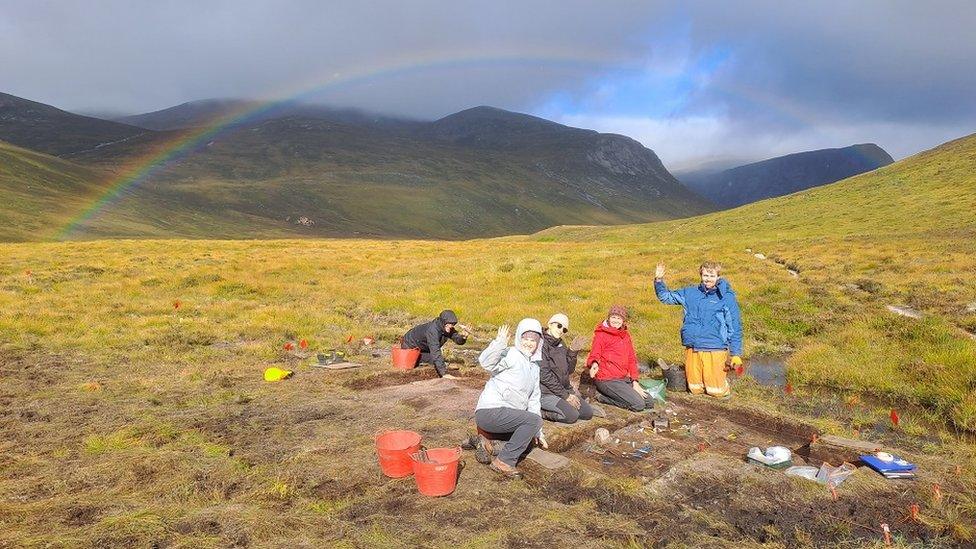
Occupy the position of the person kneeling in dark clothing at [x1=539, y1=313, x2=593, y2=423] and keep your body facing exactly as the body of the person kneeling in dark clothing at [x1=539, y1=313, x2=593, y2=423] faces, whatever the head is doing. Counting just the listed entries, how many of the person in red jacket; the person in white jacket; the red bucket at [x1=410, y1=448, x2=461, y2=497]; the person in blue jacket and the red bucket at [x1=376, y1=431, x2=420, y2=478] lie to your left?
2

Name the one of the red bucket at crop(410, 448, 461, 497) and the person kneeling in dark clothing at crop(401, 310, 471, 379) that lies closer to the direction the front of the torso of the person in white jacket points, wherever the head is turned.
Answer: the red bucket

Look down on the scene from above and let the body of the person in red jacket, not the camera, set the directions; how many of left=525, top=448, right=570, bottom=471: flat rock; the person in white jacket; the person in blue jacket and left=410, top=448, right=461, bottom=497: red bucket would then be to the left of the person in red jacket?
1

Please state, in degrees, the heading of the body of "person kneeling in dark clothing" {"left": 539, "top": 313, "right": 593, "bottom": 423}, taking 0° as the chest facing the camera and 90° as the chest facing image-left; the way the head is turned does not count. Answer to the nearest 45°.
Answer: approximately 315°

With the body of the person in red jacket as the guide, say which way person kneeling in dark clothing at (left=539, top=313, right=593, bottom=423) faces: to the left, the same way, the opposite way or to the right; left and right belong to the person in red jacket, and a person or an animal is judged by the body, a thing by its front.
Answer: the same way

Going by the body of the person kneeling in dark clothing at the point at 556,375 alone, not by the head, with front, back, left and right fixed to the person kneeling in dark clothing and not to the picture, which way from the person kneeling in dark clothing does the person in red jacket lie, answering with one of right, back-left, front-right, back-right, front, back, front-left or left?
left

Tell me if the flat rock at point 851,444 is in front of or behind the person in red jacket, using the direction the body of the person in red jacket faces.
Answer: in front

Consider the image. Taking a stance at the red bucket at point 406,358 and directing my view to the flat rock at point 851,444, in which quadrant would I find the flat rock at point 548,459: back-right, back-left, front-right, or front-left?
front-right

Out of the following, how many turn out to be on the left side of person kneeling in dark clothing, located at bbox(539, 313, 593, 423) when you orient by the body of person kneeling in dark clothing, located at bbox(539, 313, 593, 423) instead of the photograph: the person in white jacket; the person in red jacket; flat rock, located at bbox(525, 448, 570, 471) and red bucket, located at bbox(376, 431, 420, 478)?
1

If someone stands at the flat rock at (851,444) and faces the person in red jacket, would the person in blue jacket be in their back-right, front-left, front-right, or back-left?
front-right

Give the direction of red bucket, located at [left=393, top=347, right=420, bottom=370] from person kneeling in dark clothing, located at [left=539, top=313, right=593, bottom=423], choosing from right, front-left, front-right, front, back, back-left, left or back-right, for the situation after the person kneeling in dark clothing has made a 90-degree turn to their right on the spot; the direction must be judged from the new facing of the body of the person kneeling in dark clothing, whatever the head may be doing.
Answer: right

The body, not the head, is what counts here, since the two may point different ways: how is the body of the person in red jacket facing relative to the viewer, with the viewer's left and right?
facing the viewer and to the right of the viewer

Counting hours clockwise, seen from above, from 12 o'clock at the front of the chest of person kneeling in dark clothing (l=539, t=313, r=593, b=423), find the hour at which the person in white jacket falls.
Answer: The person in white jacket is roughly at 2 o'clock from the person kneeling in dark clothing.

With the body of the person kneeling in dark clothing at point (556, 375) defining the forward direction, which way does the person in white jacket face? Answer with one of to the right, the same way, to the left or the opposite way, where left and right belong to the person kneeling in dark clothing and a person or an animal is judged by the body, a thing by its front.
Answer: the same way

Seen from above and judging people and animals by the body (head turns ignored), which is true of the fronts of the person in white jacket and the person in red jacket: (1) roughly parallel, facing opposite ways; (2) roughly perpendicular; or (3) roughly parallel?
roughly parallel

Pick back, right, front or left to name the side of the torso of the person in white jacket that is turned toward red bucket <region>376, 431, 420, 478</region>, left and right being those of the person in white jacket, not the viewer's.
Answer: right

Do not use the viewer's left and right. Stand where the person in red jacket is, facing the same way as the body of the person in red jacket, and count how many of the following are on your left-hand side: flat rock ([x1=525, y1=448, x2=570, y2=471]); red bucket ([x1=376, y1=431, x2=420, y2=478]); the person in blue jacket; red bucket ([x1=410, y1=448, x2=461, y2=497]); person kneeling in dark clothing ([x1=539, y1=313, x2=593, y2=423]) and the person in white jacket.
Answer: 1

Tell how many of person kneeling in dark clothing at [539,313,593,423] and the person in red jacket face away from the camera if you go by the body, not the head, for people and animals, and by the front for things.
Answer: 0

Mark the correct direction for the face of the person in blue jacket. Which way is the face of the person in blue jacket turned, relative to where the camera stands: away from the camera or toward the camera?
toward the camera
